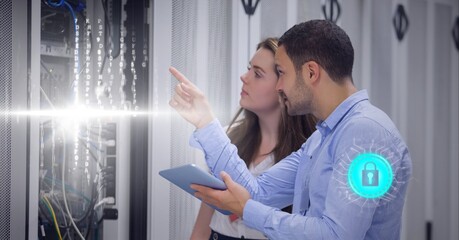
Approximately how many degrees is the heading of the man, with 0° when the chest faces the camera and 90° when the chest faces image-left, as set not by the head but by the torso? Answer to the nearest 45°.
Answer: approximately 90°

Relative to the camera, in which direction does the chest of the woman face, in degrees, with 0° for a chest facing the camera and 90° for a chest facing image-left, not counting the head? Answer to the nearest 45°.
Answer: approximately 45°

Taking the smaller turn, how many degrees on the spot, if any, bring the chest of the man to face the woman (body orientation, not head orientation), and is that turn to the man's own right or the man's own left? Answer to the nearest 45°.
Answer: approximately 90° to the man's own right
